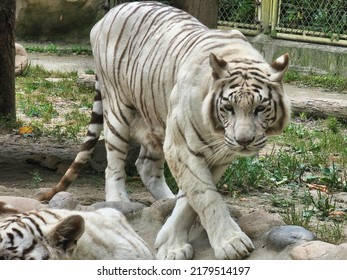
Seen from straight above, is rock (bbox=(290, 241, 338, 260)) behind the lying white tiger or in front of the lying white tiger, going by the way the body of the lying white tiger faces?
behind

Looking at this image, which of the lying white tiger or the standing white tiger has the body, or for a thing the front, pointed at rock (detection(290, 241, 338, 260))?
the standing white tiger

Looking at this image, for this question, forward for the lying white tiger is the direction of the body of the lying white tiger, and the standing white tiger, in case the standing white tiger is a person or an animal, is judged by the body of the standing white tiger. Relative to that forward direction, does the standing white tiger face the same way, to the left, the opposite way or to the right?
to the left

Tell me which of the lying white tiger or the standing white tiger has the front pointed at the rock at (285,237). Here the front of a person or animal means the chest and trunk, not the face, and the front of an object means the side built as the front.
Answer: the standing white tiger

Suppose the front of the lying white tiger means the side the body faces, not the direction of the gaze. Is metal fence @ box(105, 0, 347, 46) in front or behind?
behind

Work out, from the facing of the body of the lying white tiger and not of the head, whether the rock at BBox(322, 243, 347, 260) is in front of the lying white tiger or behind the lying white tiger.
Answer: behind

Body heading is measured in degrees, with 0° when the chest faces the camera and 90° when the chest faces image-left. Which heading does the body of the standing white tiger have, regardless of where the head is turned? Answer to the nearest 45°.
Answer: approximately 315°

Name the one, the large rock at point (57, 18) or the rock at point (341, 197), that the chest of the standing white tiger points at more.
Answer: the rock

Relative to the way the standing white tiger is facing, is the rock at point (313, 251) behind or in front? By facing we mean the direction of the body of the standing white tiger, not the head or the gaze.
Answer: in front

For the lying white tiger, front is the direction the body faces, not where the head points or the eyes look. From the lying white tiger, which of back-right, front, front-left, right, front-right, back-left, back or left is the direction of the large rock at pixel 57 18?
back-right

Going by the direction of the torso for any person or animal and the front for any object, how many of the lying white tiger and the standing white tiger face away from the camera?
0

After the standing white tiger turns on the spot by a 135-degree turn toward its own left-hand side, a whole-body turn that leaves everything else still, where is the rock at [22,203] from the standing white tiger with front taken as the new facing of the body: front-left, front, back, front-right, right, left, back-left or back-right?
left

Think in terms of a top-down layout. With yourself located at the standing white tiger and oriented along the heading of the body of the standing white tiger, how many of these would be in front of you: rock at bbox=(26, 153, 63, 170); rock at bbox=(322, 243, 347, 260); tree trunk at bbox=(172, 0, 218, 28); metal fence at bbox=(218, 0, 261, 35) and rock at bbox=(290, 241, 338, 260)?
2
